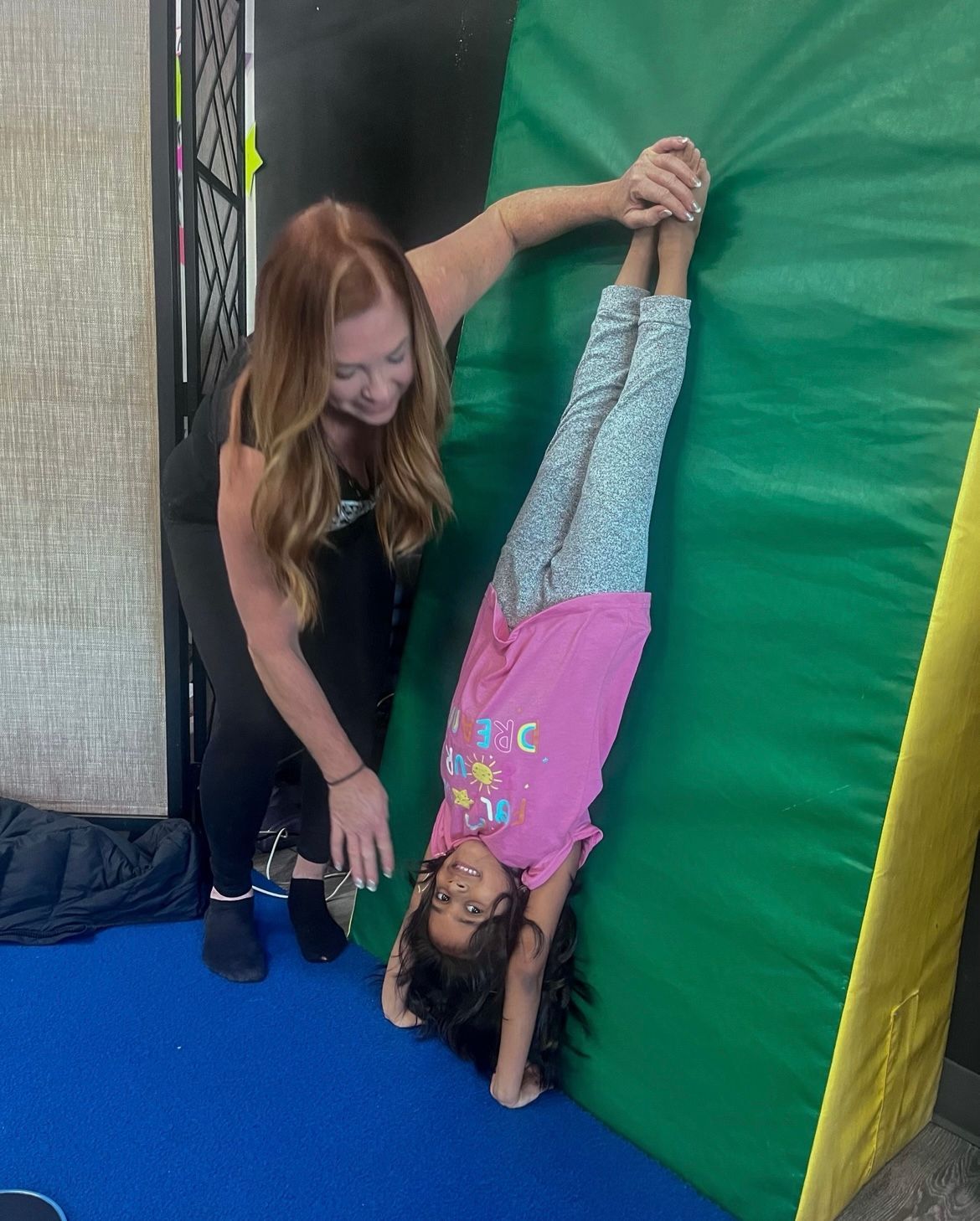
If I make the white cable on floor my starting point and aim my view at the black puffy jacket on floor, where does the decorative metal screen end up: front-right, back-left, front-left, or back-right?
front-right

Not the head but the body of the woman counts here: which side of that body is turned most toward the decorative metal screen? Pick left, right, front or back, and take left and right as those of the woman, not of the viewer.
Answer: back

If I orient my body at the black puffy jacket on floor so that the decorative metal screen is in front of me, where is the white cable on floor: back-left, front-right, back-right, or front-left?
front-right

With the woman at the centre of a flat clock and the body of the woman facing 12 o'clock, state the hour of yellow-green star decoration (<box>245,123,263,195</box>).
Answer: The yellow-green star decoration is roughly at 7 o'clock from the woman.

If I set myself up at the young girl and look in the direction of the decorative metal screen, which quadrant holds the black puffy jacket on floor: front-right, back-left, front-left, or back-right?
front-left

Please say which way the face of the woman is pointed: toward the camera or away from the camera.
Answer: toward the camera

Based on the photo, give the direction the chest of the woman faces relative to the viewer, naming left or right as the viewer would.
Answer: facing the viewer and to the right of the viewer
